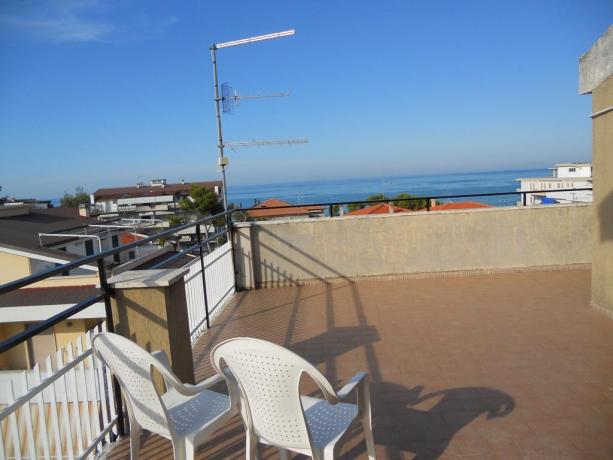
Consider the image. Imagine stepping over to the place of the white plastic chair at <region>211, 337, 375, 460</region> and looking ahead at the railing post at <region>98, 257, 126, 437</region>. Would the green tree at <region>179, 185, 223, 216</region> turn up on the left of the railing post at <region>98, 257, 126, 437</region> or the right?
right

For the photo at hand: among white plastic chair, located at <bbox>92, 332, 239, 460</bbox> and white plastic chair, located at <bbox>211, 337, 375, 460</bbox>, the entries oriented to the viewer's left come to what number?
0

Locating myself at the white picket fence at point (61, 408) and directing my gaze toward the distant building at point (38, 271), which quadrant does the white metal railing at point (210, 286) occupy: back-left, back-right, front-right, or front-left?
front-right

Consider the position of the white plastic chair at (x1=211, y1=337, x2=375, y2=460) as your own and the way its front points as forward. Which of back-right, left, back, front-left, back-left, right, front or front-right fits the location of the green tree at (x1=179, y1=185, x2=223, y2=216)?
front-left

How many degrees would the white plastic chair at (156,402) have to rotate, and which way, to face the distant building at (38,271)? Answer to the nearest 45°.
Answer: approximately 45° to its left

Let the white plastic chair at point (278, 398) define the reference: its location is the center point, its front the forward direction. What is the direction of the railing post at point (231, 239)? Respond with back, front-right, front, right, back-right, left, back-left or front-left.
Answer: front-left

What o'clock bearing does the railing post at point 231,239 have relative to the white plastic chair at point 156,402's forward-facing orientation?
The railing post is roughly at 11 o'clock from the white plastic chair.

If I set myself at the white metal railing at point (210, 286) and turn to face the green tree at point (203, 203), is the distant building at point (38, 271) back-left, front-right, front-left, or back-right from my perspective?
front-left

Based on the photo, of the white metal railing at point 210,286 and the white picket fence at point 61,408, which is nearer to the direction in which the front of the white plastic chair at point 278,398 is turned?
the white metal railing

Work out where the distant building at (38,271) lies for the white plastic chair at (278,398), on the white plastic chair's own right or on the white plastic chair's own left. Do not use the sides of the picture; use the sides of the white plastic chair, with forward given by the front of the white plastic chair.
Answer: on the white plastic chair's own left

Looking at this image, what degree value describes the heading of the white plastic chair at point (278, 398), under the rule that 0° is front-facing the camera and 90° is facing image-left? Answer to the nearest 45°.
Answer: approximately 225°

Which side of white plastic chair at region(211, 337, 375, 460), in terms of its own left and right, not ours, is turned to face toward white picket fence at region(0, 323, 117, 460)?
left

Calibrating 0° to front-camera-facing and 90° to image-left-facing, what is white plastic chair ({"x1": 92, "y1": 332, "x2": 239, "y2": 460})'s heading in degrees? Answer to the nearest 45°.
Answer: approximately 225°

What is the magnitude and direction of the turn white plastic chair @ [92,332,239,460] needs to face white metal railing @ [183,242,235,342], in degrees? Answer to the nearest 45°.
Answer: approximately 45° to its left

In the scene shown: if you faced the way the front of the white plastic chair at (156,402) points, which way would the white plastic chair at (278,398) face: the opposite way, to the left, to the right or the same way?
the same way
